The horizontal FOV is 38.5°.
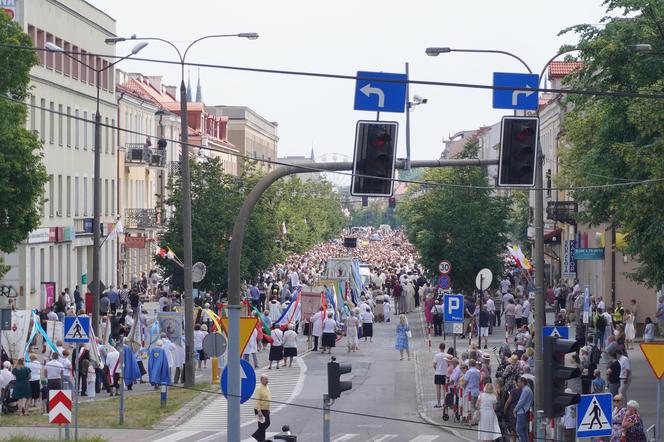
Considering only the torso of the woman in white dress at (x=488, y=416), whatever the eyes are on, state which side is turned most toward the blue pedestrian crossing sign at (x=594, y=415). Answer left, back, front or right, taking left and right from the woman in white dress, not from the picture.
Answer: back

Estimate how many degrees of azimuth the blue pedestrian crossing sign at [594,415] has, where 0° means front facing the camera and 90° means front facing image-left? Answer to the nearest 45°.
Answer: approximately 0°

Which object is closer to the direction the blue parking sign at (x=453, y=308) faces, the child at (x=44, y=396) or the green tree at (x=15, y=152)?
the child

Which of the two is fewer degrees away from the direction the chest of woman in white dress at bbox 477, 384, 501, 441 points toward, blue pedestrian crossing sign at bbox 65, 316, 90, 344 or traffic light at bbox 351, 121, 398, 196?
the blue pedestrian crossing sign
